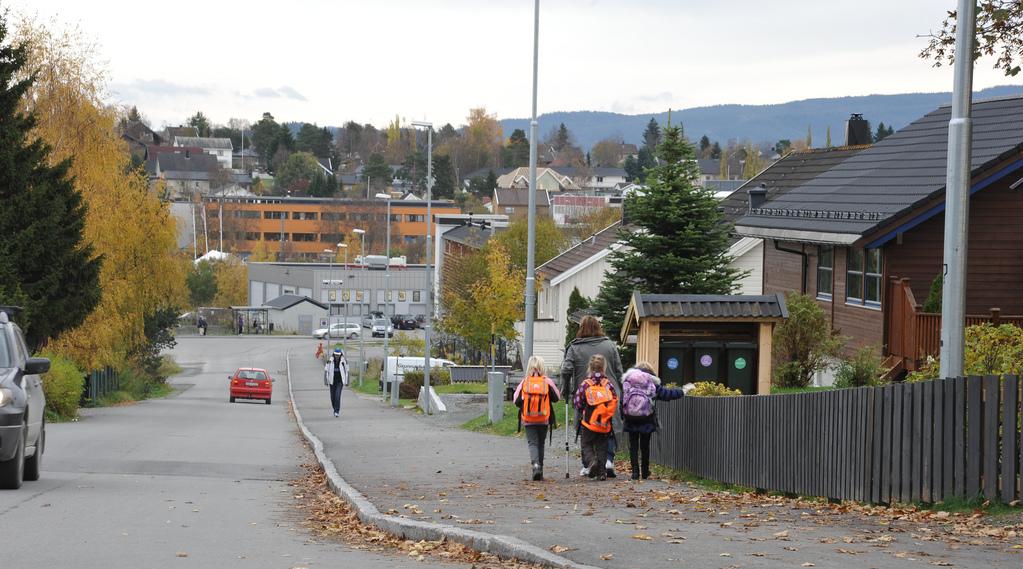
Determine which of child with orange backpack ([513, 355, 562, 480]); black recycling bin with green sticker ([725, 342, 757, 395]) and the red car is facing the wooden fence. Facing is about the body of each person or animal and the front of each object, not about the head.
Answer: the black recycling bin with green sticker

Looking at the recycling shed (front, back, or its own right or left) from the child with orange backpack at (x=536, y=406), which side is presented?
front

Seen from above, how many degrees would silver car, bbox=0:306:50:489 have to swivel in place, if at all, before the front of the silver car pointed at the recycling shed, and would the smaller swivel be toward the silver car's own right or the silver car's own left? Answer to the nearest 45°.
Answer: approximately 90° to the silver car's own left

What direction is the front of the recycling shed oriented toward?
toward the camera

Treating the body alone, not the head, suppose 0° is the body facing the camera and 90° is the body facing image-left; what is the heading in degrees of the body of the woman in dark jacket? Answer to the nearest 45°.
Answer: approximately 180°

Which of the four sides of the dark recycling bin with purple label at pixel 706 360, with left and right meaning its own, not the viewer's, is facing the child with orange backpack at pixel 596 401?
front

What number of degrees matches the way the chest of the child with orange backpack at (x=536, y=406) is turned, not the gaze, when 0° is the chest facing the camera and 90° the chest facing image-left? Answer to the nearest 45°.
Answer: approximately 180°

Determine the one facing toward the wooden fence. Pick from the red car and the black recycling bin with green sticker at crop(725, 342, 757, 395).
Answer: the black recycling bin with green sticker

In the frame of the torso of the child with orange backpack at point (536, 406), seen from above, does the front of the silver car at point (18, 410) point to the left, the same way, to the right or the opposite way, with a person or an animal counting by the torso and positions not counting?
the opposite way

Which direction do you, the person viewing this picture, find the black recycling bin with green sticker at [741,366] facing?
facing the viewer

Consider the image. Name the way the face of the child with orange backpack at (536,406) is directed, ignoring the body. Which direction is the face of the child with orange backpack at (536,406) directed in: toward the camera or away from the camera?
away from the camera

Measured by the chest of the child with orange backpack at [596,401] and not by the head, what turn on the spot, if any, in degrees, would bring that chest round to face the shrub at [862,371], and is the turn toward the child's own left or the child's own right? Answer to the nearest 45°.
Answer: approximately 45° to the child's own right

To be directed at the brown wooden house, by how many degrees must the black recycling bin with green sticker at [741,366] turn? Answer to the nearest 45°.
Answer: approximately 135° to its left

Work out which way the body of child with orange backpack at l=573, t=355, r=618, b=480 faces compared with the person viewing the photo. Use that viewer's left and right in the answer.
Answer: facing away from the viewer

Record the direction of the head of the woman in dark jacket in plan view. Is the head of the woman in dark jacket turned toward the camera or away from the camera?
away from the camera
